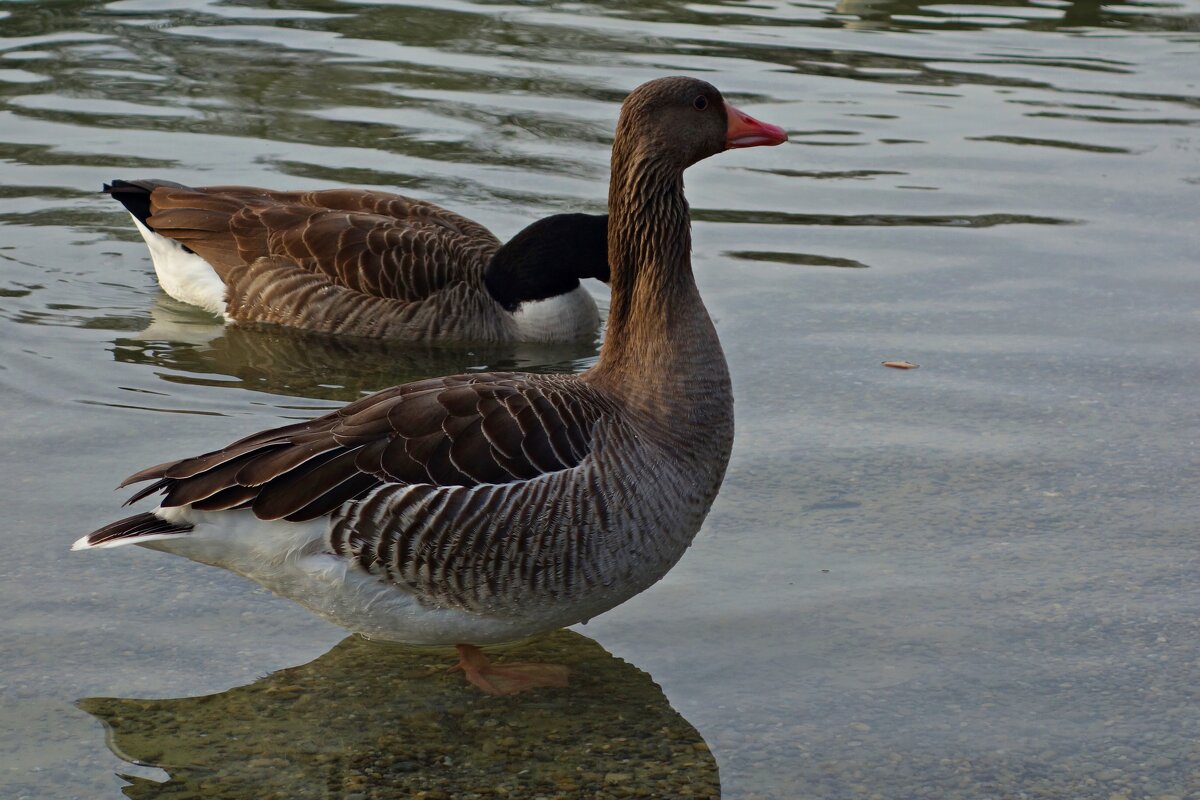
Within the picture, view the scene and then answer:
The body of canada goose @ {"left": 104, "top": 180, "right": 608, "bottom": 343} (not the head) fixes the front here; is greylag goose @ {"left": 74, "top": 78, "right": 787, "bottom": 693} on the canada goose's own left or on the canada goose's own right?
on the canada goose's own right

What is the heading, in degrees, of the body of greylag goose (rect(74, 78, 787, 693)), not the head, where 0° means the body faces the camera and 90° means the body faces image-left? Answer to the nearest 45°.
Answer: approximately 270°

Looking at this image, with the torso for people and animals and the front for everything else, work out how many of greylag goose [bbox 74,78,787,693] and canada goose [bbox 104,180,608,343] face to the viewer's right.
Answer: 2

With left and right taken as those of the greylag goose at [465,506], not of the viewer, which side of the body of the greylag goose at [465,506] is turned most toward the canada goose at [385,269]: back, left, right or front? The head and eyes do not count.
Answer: left

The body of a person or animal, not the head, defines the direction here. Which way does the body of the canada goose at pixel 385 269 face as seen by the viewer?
to the viewer's right
